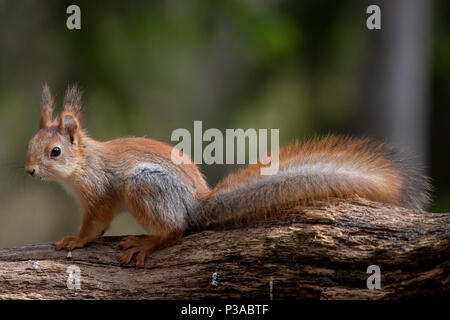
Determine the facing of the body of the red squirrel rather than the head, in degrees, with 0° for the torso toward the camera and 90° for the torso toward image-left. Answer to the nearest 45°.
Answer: approximately 90°
